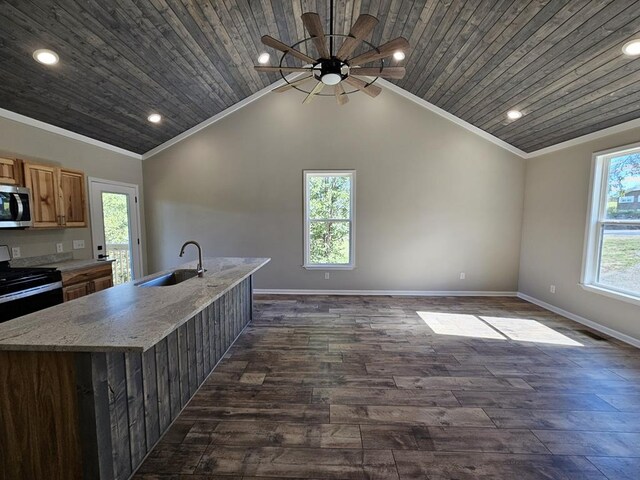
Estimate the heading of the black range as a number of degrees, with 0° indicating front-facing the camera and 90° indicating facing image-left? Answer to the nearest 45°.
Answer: approximately 315°

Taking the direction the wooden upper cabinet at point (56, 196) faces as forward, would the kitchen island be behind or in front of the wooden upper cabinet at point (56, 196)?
in front

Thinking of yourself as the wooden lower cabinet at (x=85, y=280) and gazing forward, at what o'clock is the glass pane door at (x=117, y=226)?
The glass pane door is roughly at 8 o'clock from the wooden lower cabinet.

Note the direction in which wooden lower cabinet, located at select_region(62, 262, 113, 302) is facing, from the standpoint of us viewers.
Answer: facing the viewer and to the right of the viewer

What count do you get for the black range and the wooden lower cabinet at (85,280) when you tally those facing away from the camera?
0

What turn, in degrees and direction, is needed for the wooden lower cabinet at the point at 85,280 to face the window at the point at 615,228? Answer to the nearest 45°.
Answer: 0° — it already faces it

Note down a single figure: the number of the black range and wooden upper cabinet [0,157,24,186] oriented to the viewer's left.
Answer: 0

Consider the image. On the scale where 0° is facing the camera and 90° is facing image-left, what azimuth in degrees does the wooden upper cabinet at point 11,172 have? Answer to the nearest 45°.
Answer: approximately 315°

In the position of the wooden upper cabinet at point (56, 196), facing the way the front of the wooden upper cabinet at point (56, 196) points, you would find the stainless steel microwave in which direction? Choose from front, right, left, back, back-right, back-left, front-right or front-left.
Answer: right

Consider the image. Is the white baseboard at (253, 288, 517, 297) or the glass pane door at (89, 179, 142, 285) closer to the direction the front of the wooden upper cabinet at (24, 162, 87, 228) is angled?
the white baseboard

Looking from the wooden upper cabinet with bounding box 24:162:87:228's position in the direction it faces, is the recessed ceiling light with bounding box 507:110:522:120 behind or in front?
in front
